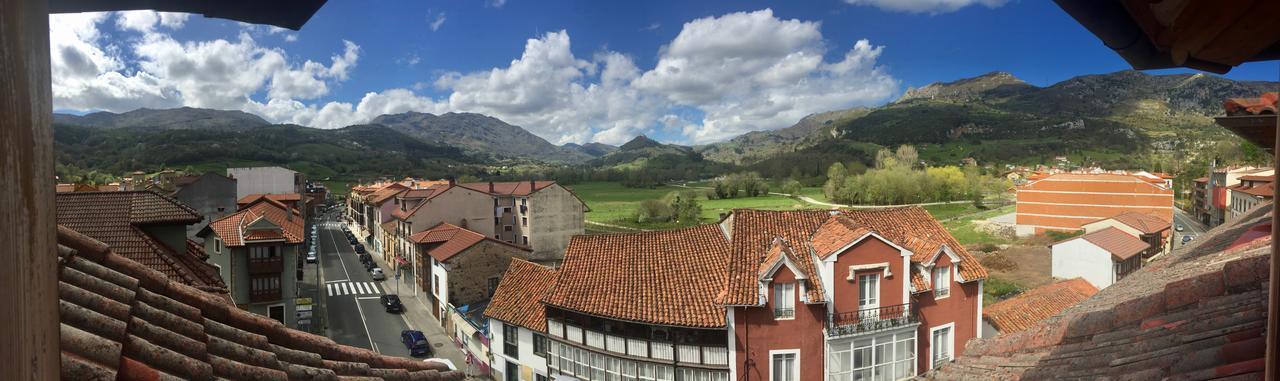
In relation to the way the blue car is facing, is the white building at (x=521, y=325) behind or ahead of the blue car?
behind

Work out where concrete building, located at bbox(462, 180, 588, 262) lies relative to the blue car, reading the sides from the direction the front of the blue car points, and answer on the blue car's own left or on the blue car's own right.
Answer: on the blue car's own right

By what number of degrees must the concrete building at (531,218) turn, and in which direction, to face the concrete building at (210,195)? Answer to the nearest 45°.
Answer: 0° — it already faces it

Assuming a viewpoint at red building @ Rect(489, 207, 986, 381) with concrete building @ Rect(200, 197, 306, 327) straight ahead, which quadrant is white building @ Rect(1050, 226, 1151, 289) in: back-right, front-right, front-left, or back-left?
back-right

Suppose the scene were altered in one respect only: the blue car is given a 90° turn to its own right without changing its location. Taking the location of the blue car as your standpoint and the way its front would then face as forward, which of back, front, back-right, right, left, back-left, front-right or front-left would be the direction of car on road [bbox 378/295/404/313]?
front-left

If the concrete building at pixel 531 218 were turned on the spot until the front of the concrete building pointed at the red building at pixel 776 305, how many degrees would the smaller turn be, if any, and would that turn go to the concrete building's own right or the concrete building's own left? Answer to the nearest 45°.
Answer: approximately 45° to the concrete building's own left

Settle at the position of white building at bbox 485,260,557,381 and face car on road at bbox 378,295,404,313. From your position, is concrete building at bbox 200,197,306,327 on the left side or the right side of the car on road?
left

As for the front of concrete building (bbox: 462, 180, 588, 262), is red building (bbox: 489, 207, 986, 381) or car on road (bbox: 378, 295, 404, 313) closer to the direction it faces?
the car on road

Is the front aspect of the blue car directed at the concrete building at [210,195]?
yes

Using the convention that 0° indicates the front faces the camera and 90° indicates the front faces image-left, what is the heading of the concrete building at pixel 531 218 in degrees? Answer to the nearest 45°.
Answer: approximately 45°

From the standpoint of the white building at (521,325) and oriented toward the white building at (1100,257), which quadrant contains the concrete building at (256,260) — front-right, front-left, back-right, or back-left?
back-left

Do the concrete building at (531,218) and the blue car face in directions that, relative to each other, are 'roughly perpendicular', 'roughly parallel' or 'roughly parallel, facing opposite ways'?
roughly perpendicular

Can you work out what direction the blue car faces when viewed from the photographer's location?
facing away from the viewer and to the left of the viewer
